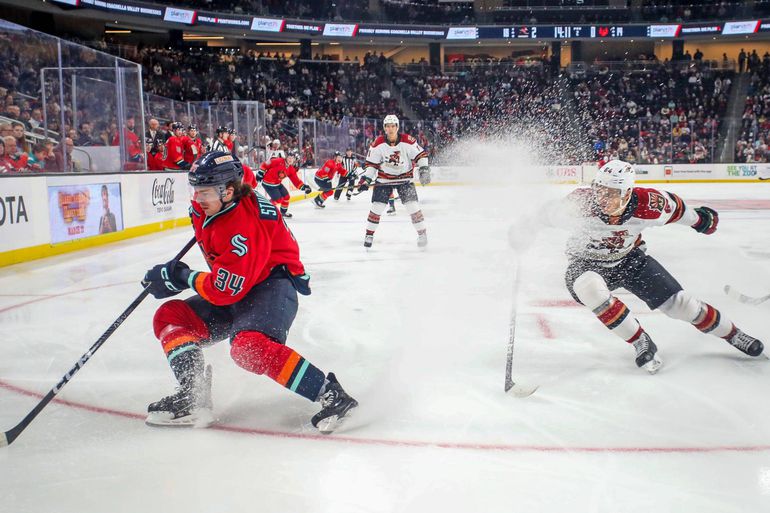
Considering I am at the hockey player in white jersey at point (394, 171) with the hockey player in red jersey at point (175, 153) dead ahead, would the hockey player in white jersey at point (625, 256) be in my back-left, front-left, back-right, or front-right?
back-left

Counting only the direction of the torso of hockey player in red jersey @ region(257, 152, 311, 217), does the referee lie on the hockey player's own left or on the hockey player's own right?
on the hockey player's own left

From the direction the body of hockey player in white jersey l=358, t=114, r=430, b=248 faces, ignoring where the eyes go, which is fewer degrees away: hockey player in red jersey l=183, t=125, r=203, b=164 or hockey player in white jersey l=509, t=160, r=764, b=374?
the hockey player in white jersey

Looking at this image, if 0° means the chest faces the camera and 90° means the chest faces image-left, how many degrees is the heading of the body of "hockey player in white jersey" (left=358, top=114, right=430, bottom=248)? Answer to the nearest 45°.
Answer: approximately 0°

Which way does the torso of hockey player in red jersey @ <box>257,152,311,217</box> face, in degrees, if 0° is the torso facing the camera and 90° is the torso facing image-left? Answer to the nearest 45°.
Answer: approximately 315°

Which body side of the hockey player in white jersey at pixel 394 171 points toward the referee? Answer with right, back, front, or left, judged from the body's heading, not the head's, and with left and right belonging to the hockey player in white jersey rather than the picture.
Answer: back
